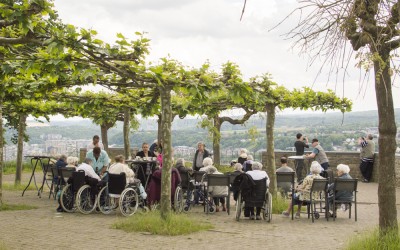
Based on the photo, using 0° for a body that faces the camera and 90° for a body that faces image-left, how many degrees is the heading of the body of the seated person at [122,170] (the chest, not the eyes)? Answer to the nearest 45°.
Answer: approximately 225°

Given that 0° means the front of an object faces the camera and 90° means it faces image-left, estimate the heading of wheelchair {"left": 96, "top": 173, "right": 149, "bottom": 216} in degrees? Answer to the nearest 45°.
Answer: approximately 225°

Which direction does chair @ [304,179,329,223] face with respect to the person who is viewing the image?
facing away from the viewer and to the left of the viewer

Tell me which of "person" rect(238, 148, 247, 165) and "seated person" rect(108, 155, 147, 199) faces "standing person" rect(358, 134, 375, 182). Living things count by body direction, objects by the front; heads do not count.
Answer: the seated person

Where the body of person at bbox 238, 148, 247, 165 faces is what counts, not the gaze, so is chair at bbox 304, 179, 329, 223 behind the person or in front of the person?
in front

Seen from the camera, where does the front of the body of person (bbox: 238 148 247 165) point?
toward the camera

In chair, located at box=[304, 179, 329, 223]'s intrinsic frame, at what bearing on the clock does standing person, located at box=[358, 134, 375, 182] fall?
The standing person is roughly at 2 o'clock from the chair.

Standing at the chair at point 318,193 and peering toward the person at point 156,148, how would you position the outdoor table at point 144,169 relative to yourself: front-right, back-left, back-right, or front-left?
front-left

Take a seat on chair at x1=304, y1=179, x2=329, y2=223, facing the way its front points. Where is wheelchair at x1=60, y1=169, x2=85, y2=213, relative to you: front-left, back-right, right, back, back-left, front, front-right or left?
front-left

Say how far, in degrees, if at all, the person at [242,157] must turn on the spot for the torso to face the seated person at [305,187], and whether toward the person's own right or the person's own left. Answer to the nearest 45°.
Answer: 0° — they already face them

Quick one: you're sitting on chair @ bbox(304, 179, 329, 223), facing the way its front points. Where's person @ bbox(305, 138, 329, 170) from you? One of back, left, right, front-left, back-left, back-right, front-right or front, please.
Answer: front-right

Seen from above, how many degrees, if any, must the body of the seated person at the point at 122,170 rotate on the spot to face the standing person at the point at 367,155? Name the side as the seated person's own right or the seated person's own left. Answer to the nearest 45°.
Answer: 0° — they already face them
